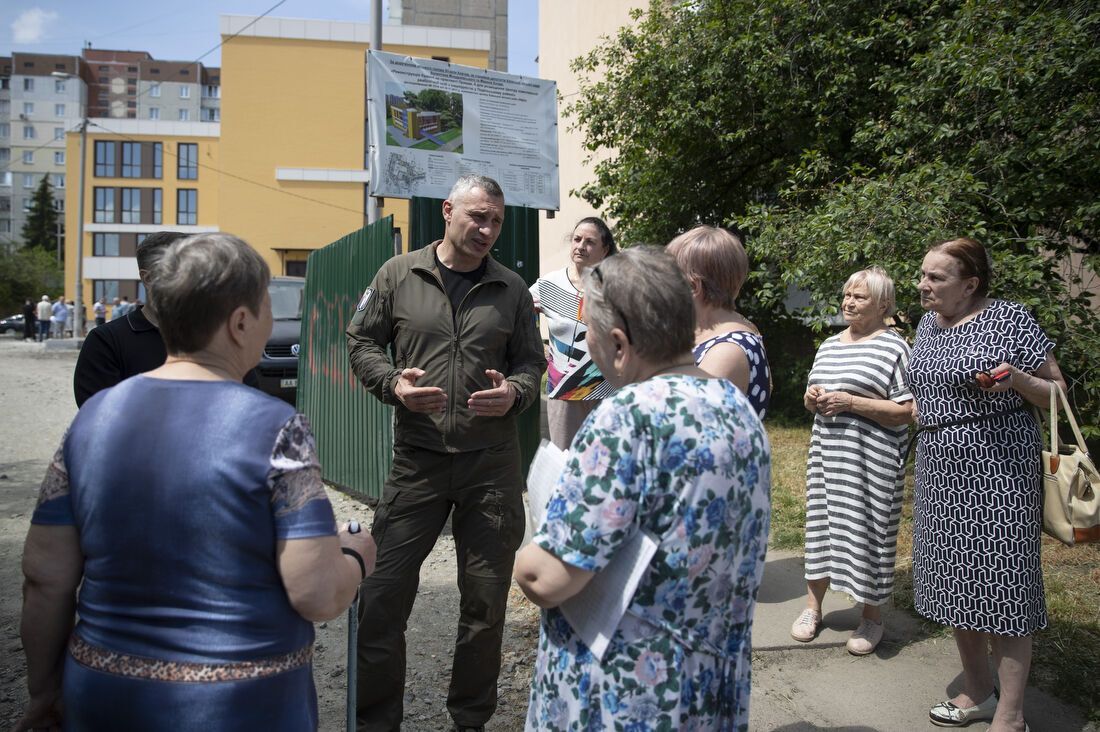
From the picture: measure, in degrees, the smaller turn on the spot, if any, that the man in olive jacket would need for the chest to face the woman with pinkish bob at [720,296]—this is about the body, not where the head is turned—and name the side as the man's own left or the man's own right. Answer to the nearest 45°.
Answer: approximately 45° to the man's own left

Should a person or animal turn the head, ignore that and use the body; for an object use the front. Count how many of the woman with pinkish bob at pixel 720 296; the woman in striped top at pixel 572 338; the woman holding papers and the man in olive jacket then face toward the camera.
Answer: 2

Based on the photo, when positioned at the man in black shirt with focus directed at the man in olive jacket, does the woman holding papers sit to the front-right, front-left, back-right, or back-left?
front-right

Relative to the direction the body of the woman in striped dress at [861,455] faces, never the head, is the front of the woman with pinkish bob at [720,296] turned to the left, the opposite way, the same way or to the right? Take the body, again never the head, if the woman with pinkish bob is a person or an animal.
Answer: to the right

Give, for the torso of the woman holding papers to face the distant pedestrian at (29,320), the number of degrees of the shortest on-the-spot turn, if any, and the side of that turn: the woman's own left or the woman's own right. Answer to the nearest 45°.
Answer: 0° — they already face them

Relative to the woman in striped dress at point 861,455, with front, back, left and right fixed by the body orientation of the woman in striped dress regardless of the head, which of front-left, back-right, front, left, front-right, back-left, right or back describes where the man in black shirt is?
front

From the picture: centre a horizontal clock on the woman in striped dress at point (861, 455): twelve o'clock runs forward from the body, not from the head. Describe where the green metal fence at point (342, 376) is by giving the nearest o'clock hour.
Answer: The green metal fence is roughly at 2 o'clock from the woman in striped dress.

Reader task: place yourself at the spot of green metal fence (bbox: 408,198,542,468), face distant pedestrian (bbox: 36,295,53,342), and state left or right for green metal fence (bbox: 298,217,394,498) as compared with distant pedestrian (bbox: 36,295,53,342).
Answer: left

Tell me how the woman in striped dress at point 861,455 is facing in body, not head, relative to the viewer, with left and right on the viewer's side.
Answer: facing the viewer and to the left of the viewer

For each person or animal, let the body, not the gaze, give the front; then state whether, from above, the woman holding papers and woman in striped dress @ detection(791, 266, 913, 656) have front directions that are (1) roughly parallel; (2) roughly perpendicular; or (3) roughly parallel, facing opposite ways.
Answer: roughly perpendicular

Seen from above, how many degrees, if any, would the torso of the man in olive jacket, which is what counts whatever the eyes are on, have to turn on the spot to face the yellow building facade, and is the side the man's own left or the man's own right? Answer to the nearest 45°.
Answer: approximately 180°

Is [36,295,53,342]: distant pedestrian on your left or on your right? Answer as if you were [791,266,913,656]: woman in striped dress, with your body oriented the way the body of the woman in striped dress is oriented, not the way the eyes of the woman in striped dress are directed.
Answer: on your right

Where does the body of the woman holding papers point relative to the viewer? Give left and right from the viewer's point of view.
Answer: facing away from the viewer and to the left of the viewer

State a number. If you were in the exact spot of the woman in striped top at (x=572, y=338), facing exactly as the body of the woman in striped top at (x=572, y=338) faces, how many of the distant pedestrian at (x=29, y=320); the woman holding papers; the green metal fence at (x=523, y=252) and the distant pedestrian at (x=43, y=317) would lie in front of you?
1

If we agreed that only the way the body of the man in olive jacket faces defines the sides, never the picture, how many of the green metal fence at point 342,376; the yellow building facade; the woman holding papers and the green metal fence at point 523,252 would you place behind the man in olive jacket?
3

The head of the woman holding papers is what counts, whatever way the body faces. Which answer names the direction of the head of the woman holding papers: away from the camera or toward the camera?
away from the camera

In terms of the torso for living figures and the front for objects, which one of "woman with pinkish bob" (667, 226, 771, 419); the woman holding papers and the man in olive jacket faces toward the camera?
the man in olive jacket

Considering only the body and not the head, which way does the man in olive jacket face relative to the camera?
toward the camera

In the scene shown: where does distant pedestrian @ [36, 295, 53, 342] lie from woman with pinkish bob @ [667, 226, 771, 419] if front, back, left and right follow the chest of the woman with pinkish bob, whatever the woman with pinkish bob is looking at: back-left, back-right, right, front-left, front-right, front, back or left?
front

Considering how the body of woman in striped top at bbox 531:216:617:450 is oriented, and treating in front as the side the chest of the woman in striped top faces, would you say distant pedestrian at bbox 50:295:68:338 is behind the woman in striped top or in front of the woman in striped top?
behind
